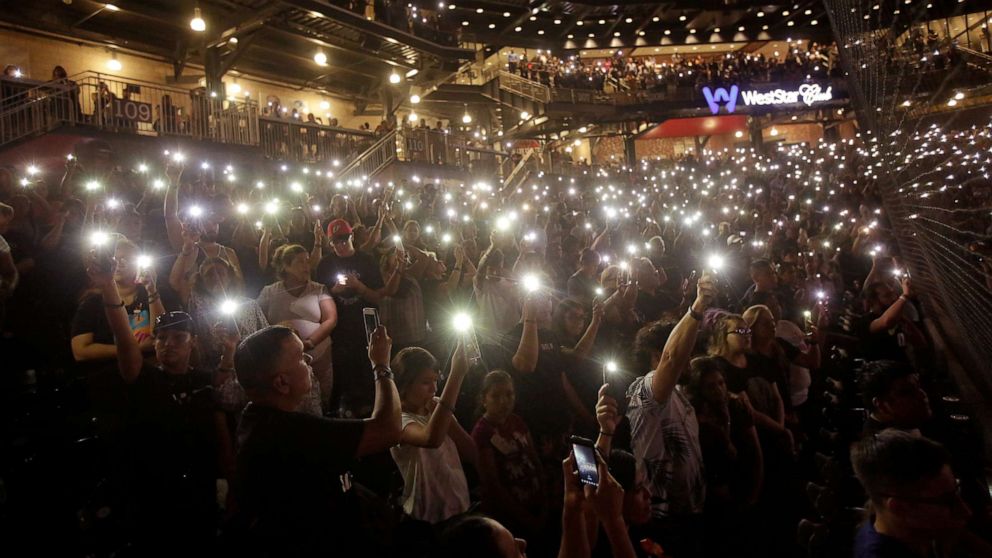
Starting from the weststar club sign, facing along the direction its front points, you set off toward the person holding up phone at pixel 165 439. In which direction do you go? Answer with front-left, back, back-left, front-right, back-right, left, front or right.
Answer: front

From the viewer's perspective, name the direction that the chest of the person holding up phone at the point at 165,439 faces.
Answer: toward the camera

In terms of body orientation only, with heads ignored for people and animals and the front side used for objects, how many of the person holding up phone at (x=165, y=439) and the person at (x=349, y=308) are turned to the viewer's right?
0

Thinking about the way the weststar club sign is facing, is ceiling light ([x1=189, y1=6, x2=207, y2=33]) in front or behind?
in front

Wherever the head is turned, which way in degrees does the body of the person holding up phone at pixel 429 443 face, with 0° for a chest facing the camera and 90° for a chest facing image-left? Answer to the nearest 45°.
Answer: approximately 315°

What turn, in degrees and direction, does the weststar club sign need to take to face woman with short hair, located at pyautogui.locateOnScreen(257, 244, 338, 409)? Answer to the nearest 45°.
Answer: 0° — it already faces them

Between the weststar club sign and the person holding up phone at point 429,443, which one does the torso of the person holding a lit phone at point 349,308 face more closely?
the person holding up phone

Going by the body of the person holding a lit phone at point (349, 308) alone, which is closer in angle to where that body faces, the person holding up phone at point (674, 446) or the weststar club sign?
the person holding up phone

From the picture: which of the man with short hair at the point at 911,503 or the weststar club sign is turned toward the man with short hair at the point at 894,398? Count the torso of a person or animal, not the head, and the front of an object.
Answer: the weststar club sign

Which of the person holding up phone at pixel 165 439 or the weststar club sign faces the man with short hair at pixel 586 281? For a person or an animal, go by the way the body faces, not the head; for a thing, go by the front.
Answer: the weststar club sign

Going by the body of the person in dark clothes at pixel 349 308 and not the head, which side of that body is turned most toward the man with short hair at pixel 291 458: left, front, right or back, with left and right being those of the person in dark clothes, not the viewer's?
front

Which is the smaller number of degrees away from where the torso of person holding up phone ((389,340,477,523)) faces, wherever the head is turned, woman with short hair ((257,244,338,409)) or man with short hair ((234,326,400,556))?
the man with short hair

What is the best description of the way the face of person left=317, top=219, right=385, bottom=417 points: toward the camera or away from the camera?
toward the camera

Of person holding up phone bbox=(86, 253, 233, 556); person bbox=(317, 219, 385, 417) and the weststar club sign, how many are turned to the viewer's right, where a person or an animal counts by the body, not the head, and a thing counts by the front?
0

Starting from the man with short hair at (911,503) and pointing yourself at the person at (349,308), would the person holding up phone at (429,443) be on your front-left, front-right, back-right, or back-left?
front-left
